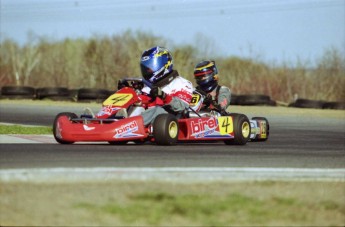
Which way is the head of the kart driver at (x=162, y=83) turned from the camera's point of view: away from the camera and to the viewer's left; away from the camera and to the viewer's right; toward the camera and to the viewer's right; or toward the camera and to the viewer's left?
toward the camera and to the viewer's left

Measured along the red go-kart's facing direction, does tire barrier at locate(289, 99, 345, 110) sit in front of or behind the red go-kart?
behind

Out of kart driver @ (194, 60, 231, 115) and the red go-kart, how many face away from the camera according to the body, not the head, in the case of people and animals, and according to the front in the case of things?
0

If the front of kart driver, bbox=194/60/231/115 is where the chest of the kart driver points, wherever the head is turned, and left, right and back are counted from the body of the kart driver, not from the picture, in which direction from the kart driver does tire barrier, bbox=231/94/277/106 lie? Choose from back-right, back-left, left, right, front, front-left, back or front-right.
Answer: back-right

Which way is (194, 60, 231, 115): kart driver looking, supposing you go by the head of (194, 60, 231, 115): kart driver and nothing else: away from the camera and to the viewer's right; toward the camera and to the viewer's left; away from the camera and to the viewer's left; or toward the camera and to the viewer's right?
toward the camera and to the viewer's left

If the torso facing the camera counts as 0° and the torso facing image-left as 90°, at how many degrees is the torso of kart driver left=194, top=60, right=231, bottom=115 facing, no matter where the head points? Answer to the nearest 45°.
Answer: approximately 45°

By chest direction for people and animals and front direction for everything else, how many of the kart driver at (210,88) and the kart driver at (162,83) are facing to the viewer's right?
0

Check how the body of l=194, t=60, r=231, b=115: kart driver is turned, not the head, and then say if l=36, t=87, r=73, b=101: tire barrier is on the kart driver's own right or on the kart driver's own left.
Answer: on the kart driver's own right

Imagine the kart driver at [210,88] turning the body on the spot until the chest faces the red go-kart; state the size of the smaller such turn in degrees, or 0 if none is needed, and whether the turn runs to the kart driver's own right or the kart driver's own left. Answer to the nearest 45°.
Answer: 0° — they already face it

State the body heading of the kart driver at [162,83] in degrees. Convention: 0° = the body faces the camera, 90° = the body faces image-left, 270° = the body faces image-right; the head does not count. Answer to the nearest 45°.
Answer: approximately 45°
